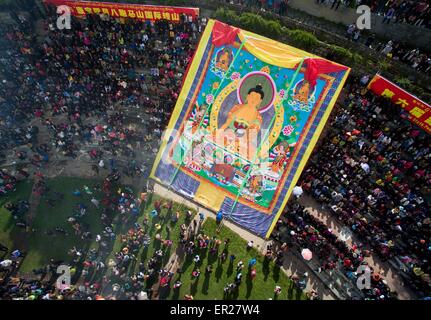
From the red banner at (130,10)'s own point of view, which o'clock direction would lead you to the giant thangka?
The giant thangka is roughly at 11 o'clock from the red banner.

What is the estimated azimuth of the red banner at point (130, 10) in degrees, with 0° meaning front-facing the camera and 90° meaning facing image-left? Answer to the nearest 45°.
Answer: approximately 0°

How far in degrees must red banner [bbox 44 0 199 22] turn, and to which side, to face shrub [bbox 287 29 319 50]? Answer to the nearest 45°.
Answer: approximately 45° to its left
